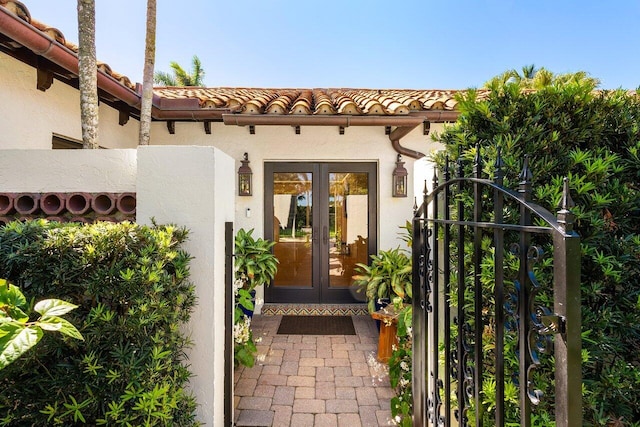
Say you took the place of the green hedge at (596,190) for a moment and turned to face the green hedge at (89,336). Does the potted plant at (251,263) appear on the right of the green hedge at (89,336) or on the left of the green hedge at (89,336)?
right

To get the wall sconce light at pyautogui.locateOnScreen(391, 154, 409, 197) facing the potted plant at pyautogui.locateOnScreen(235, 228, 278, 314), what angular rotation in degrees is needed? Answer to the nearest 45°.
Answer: approximately 45° to its right

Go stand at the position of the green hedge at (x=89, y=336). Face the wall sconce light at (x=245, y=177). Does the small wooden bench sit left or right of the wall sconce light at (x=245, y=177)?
right

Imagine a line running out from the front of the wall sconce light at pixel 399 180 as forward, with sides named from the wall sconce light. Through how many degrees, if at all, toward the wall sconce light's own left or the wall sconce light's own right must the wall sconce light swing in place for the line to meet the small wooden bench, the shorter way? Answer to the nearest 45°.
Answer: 0° — it already faces it

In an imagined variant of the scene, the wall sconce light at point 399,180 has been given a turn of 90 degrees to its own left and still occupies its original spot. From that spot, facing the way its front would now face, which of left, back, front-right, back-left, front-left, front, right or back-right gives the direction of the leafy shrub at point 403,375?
right

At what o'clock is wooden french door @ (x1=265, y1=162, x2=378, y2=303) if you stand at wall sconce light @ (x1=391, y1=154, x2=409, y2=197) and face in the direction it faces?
The wooden french door is roughly at 3 o'clock from the wall sconce light.

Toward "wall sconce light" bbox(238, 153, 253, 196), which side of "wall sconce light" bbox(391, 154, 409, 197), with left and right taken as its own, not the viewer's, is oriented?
right

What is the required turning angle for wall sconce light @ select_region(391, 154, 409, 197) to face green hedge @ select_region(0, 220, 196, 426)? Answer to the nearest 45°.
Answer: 0° — it already faces it

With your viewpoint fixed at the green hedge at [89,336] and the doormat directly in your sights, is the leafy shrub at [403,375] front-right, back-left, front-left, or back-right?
front-right

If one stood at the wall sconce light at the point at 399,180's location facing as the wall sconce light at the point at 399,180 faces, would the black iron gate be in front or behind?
in front

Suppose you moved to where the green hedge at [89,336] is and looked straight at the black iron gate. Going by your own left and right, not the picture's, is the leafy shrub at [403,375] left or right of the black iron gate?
left

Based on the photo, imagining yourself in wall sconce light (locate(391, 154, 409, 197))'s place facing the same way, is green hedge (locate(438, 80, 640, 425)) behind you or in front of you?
in front

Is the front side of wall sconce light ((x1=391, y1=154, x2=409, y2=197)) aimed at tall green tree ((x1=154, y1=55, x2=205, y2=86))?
no

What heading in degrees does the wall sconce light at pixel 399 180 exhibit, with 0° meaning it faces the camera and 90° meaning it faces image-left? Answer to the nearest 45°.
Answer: approximately 0°
